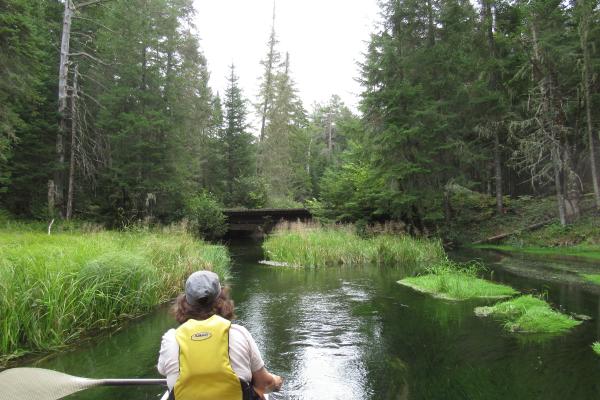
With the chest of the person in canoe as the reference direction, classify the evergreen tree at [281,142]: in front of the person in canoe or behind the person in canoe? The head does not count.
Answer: in front

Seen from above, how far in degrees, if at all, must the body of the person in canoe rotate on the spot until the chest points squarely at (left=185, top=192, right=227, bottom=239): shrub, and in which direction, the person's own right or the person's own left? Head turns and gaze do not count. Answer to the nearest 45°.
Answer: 0° — they already face it

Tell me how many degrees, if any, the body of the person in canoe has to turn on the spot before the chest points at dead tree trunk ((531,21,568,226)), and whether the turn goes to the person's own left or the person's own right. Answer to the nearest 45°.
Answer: approximately 45° to the person's own right

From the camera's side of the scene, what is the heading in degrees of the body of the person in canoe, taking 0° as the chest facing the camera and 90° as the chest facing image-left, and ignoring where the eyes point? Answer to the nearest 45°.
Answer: approximately 180°

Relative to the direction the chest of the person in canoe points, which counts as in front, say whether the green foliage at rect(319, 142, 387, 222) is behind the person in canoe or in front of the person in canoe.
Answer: in front

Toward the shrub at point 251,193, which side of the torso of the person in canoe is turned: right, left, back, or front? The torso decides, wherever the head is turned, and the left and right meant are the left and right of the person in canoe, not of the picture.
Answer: front

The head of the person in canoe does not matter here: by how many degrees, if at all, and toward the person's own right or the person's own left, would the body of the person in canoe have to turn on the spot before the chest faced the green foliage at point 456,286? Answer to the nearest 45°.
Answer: approximately 45° to the person's own right

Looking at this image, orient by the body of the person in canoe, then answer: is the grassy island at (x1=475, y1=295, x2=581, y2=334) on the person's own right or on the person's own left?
on the person's own right

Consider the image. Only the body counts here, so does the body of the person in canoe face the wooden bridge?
yes

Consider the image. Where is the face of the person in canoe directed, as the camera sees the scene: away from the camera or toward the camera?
away from the camera

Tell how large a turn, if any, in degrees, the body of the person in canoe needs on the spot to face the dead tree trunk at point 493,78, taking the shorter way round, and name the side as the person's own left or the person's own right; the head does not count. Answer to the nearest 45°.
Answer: approximately 45° to the person's own right
